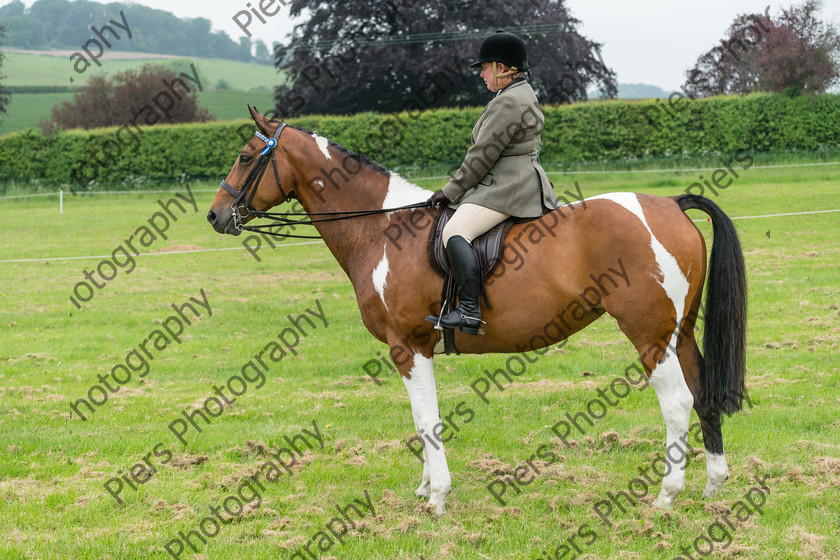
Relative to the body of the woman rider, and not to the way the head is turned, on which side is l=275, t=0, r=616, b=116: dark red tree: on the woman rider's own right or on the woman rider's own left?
on the woman rider's own right

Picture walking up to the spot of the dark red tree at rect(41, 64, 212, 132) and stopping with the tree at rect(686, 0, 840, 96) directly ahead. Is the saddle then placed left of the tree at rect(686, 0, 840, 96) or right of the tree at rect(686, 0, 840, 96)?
right

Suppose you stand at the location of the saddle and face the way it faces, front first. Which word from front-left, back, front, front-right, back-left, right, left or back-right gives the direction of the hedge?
right

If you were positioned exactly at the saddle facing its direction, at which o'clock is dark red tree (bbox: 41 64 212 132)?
The dark red tree is roughly at 2 o'clock from the saddle.

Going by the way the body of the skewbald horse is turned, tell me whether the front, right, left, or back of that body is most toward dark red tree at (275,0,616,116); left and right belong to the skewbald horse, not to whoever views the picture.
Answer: right

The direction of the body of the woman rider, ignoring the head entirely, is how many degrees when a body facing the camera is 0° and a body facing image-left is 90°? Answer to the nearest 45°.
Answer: approximately 90°

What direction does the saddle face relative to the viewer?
to the viewer's left

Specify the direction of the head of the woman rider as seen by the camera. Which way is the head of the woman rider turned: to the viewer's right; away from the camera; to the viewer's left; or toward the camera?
to the viewer's left

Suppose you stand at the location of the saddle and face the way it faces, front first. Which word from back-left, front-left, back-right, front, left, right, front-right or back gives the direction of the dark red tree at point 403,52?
right

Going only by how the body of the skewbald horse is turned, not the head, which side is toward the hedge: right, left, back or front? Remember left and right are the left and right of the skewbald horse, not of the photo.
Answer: right

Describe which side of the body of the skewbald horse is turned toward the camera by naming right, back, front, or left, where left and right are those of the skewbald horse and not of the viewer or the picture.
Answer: left
